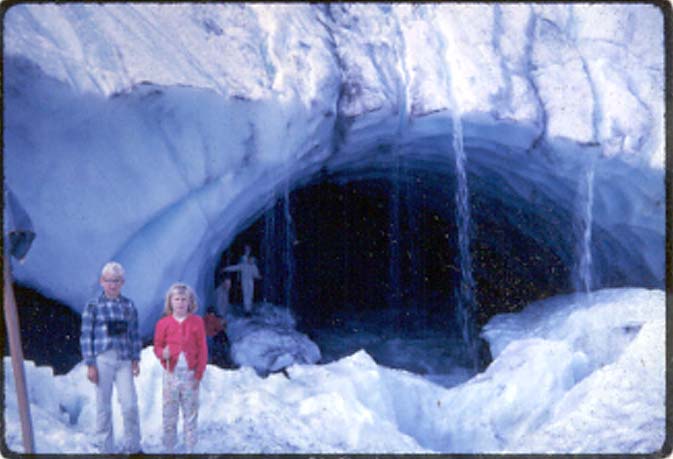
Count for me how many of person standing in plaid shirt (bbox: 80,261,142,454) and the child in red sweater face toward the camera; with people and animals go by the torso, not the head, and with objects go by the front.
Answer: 2

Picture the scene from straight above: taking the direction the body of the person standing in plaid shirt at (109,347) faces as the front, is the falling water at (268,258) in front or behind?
behind

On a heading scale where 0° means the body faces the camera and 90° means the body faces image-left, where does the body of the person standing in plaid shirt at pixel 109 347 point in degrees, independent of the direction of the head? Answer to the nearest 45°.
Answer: approximately 0°
